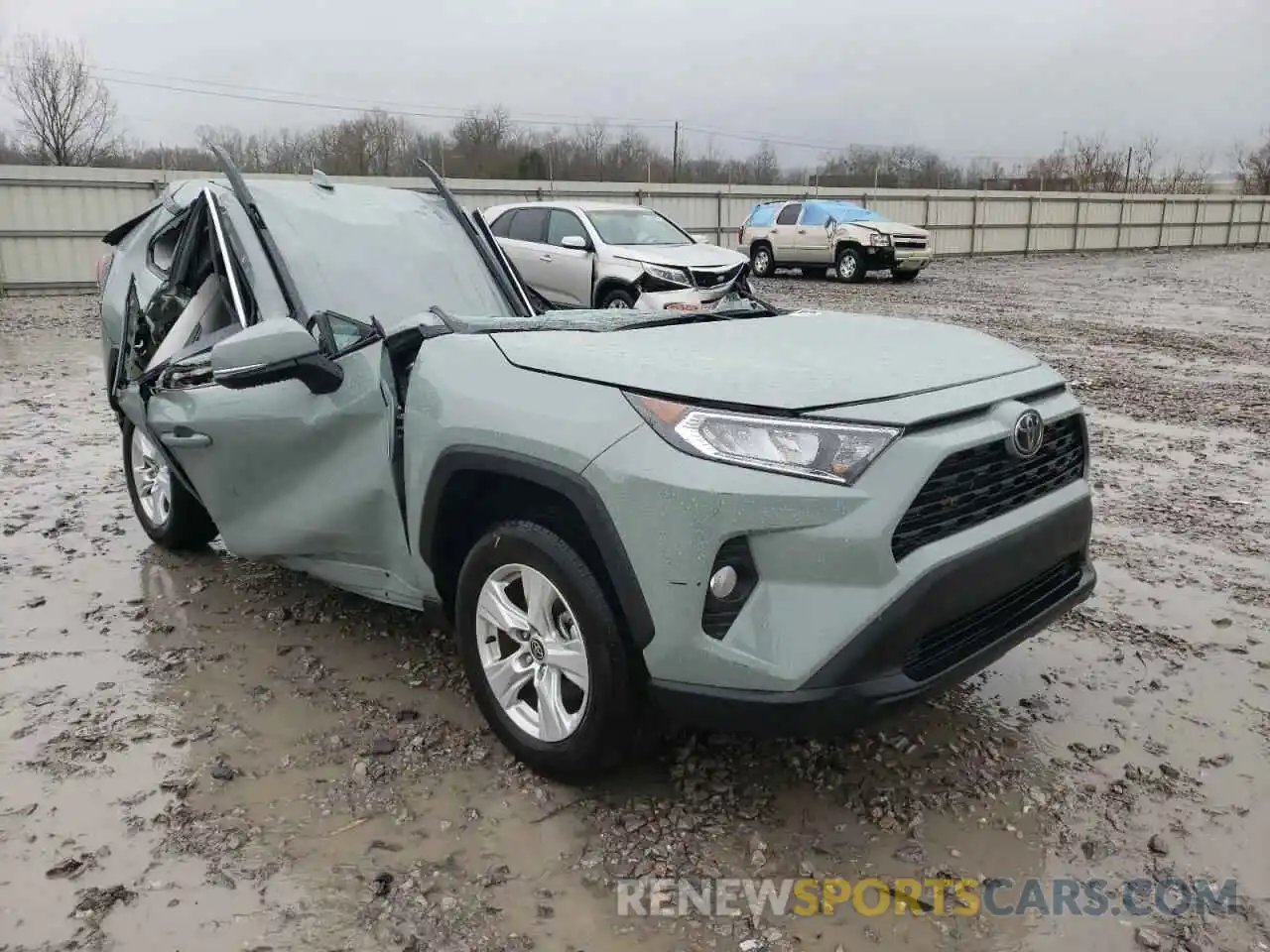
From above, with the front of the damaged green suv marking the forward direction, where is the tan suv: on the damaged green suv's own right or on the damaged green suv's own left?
on the damaged green suv's own left

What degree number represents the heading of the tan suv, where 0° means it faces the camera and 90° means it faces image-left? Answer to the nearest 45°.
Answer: approximately 315°

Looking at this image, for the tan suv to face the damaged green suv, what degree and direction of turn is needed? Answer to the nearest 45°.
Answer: approximately 45° to its right

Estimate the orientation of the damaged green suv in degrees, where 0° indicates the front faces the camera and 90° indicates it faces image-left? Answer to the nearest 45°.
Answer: approximately 315°
